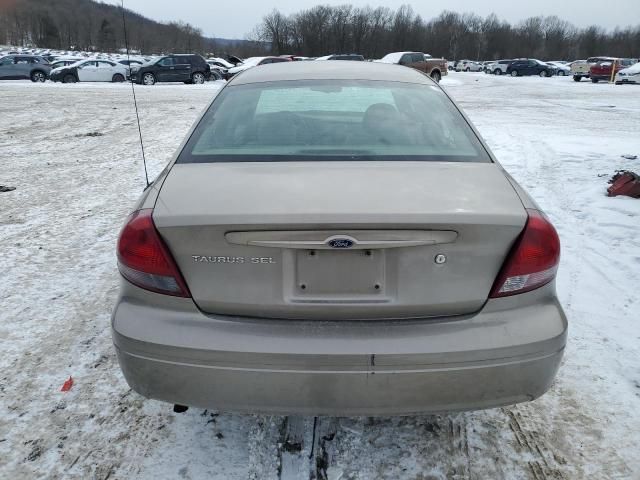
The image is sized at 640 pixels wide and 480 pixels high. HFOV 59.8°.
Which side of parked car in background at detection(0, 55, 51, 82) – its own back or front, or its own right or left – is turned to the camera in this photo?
left

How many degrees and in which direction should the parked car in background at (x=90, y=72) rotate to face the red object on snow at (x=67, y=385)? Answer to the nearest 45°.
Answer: approximately 90° to its left

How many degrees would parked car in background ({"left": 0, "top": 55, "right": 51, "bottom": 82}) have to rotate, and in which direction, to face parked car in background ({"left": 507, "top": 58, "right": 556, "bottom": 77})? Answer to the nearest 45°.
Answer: approximately 180°

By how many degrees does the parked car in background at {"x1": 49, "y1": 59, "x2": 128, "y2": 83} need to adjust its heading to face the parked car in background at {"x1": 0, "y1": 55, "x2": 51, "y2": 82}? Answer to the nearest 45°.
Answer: approximately 45° to its right

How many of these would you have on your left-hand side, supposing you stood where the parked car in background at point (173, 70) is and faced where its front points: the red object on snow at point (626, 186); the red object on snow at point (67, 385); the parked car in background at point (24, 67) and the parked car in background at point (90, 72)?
2

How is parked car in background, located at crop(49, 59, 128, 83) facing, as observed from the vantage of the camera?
facing to the left of the viewer

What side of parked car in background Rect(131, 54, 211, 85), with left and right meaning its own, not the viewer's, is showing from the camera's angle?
left

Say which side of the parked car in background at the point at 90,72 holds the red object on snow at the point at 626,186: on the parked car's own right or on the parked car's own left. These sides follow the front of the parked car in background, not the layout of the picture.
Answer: on the parked car's own left

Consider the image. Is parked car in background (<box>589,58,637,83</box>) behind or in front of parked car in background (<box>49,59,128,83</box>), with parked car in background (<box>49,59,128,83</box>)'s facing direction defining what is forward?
behind
